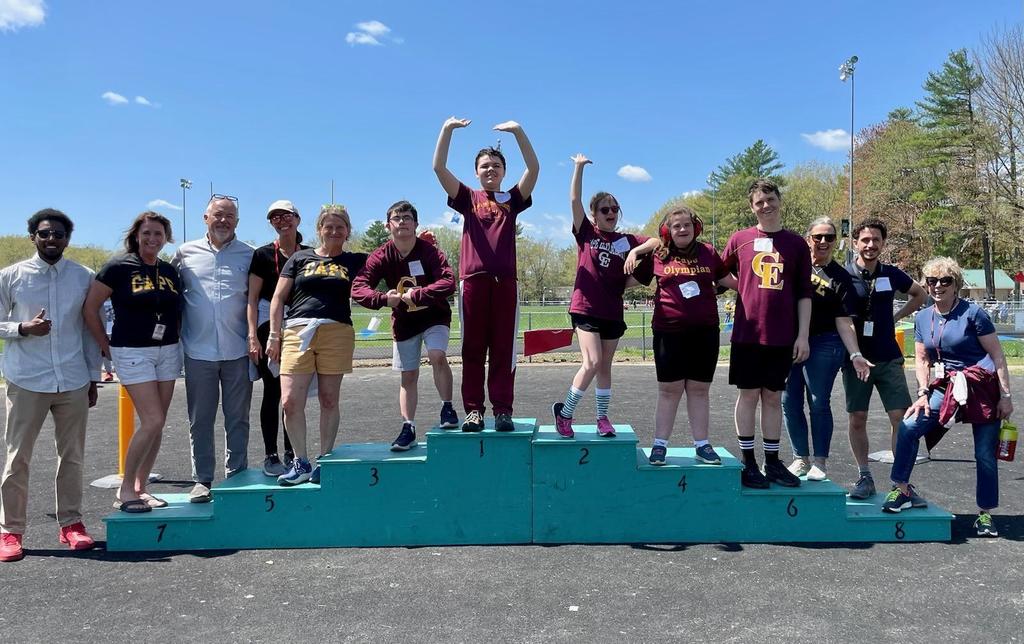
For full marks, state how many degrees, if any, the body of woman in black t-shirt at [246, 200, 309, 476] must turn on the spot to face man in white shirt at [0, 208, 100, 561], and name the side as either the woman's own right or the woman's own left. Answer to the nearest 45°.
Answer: approximately 90° to the woman's own right

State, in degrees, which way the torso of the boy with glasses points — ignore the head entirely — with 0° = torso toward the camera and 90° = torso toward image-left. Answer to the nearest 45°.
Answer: approximately 0°

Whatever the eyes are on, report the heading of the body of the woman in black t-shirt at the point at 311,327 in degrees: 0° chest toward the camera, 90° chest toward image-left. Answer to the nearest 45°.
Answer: approximately 0°

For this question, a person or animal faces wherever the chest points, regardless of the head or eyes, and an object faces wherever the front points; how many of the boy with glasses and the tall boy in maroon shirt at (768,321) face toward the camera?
2

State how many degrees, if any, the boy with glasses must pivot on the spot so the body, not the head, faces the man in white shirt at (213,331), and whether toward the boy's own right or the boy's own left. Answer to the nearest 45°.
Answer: approximately 90° to the boy's own right

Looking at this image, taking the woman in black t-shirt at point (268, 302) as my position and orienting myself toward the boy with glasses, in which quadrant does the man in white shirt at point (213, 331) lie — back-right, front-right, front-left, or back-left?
back-right

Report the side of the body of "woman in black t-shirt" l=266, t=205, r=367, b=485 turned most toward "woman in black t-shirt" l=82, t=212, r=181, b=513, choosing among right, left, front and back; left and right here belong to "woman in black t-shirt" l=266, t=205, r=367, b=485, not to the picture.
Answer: right
